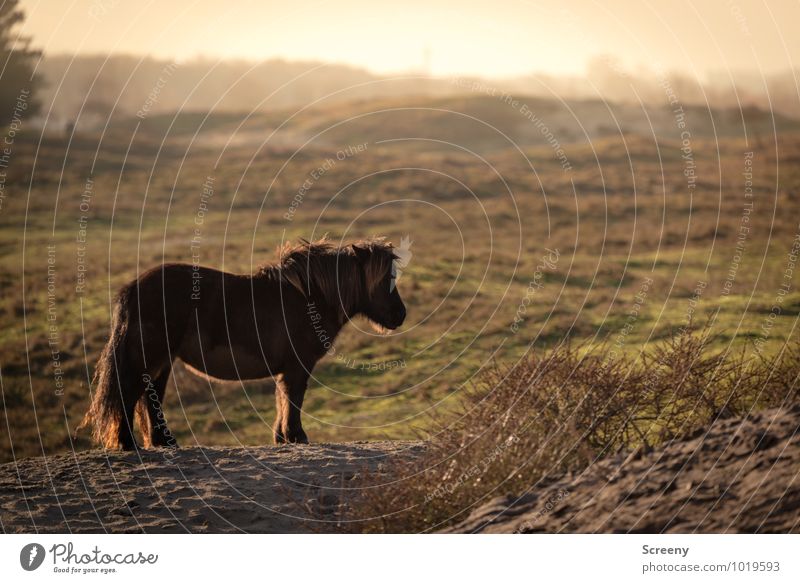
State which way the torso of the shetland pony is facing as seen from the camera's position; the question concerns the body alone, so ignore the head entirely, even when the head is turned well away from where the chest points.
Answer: to the viewer's right

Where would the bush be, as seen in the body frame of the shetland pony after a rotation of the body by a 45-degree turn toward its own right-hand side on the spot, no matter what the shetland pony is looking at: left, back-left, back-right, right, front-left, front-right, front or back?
front
